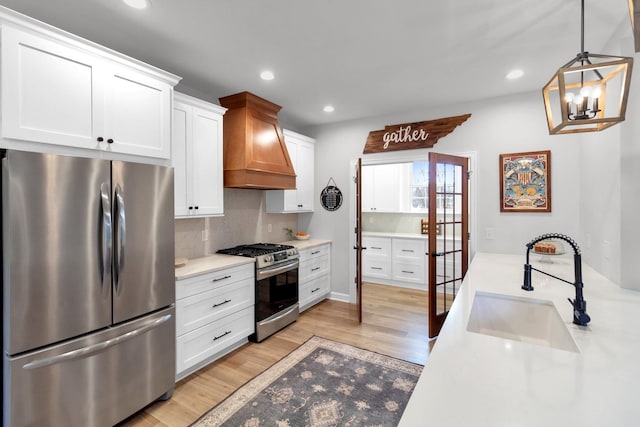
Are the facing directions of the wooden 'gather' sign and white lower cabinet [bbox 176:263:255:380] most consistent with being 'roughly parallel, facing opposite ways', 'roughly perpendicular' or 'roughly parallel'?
roughly perpendicular

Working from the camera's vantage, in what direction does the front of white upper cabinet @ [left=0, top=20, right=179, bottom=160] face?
facing the viewer and to the right of the viewer

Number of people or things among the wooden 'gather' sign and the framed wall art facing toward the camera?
2

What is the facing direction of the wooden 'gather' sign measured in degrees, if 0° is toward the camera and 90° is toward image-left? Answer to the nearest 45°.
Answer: approximately 0°

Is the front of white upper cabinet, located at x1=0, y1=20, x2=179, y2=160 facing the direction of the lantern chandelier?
yes

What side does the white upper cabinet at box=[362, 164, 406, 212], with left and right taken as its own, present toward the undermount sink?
front

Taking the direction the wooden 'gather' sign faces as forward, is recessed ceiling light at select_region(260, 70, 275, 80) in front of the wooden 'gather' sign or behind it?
in front

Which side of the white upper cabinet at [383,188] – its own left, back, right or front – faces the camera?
front

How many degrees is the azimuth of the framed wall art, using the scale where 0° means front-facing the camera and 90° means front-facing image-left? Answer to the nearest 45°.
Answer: approximately 0°

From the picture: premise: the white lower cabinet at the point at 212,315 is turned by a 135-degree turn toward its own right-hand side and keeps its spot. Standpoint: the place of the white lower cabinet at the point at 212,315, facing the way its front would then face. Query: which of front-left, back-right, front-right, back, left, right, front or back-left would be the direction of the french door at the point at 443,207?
back

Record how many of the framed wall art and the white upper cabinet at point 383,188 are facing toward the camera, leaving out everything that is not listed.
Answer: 2

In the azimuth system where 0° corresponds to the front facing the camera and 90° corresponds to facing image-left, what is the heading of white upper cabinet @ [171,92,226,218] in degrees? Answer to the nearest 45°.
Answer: approximately 315°

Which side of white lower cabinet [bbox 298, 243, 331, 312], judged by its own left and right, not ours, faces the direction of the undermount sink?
front

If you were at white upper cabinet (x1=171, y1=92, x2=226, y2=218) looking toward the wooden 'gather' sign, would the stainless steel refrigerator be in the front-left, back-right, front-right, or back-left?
back-right

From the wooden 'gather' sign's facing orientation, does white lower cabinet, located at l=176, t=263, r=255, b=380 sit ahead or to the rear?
ahead
